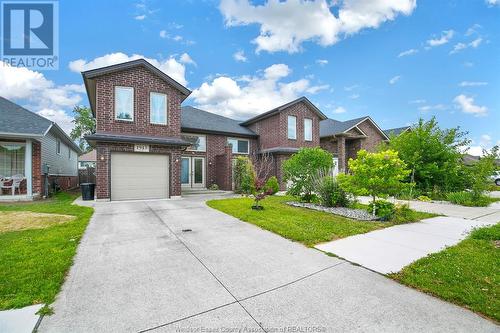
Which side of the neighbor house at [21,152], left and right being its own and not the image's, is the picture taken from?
front

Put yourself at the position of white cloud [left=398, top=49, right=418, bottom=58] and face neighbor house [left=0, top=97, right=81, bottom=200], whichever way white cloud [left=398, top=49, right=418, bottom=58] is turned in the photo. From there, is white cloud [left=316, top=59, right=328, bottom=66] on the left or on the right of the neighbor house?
right

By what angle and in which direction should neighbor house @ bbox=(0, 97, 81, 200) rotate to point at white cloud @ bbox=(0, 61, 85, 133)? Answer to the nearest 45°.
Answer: approximately 180°

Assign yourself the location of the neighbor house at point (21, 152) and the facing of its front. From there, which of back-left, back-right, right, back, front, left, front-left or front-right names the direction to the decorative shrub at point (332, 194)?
front-left

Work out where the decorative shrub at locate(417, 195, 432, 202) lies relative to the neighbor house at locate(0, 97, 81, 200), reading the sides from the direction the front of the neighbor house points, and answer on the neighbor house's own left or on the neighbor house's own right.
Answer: on the neighbor house's own left
